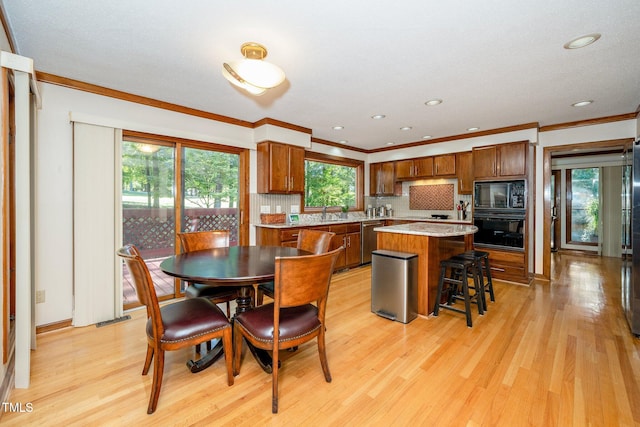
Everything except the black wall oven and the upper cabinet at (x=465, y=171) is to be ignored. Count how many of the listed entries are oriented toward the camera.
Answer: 2

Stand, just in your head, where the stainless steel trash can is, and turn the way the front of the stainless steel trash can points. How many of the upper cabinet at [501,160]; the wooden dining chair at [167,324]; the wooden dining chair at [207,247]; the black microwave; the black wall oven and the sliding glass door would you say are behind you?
3

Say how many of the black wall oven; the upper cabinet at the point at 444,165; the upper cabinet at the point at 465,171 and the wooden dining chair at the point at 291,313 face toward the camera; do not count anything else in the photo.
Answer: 3

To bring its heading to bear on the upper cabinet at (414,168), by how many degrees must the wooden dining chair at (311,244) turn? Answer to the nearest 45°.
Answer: approximately 180°

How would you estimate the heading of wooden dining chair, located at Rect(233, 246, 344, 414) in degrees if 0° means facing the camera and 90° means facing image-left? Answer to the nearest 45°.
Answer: approximately 135°

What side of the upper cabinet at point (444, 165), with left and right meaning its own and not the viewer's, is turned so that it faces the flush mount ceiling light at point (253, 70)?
front

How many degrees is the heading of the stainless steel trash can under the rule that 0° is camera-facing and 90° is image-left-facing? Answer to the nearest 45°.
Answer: approximately 45°

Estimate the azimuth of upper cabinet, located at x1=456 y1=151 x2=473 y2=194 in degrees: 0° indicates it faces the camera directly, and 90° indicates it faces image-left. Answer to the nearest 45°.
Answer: approximately 0°
